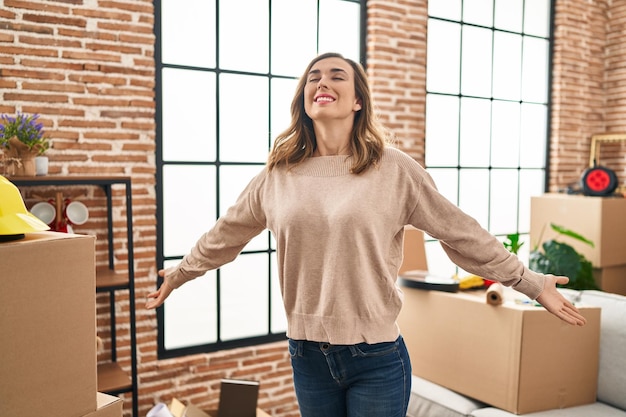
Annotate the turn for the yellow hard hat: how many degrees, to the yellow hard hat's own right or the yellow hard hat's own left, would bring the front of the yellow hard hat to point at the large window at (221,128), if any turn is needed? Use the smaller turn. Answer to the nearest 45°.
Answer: approximately 45° to the yellow hard hat's own left

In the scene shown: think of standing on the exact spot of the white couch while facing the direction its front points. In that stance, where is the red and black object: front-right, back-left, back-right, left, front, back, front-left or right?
back-right

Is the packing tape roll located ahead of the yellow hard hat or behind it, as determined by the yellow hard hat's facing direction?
ahead

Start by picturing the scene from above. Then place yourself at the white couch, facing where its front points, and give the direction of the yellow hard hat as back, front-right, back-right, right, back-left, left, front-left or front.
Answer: front

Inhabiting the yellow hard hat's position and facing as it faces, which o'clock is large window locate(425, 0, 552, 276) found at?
The large window is roughly at 11 o'clock from the yellow hard hat.

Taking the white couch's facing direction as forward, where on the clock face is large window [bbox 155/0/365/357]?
The large window is roughly at 2 o'clock from the white couch.

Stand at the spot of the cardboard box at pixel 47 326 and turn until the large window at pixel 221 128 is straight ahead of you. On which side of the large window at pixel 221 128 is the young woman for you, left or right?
right

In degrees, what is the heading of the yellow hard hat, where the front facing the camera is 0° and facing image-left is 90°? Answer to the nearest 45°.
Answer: approximately 270°

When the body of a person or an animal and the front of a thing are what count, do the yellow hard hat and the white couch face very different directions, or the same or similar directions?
very different directions

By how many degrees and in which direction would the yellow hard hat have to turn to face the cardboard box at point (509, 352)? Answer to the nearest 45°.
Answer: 0° — it already faces it

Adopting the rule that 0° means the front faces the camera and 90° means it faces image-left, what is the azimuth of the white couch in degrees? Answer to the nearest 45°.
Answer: approximately 45°

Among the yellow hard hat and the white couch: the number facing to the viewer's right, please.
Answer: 1

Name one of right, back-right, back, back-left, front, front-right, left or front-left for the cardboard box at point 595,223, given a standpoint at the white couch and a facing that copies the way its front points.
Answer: back-right

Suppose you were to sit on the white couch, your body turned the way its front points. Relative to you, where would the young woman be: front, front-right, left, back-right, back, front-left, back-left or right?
front

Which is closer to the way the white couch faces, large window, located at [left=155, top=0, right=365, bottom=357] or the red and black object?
the large window

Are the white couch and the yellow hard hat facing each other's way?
yes

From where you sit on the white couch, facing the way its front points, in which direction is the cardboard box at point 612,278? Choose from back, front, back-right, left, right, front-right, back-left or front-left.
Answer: back-right
